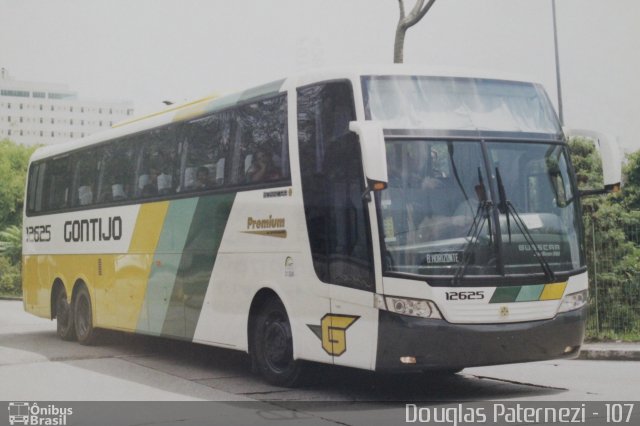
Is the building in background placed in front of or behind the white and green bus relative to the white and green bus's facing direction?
behind

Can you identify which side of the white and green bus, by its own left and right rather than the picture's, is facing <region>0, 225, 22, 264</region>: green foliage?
back

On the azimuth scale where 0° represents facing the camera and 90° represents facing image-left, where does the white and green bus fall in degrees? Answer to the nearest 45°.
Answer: approximately 315°

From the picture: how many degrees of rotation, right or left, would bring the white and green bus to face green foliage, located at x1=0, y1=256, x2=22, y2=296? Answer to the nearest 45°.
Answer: approximately 180°

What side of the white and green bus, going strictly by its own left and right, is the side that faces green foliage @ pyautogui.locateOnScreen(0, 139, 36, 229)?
back
